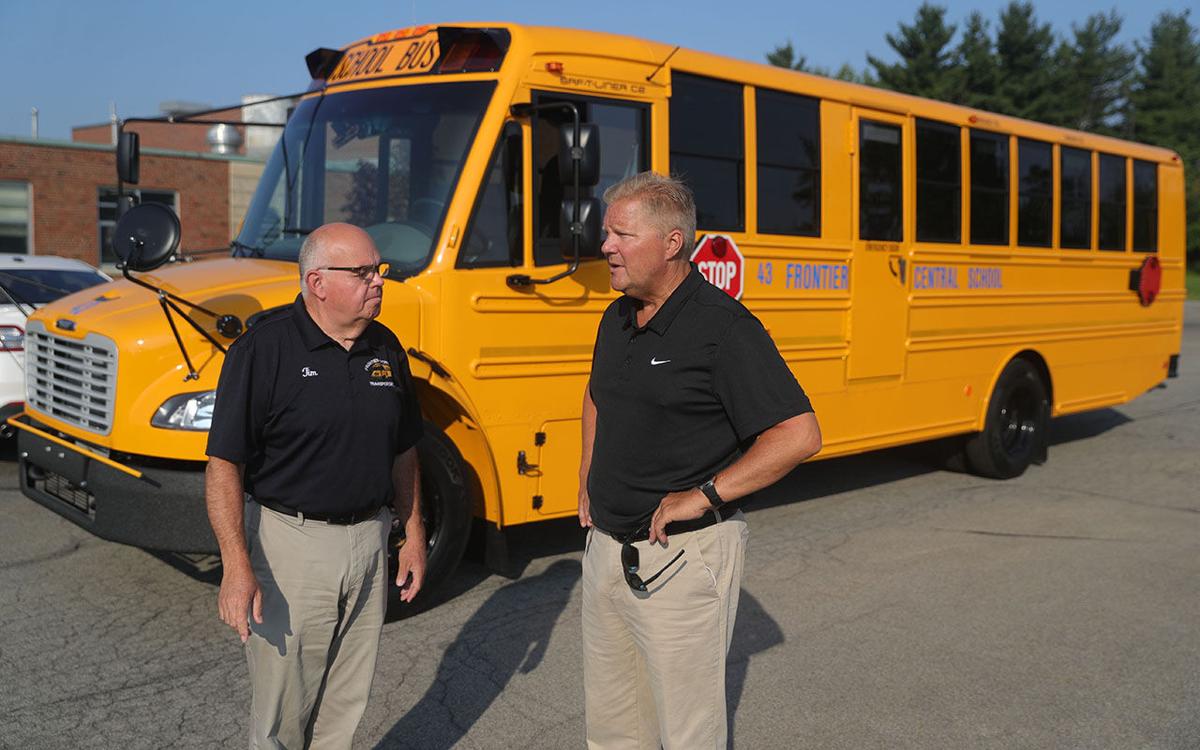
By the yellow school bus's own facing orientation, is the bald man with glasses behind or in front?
in front

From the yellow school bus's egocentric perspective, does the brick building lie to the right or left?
on its right

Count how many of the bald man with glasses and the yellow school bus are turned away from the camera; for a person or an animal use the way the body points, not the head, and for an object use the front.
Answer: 0

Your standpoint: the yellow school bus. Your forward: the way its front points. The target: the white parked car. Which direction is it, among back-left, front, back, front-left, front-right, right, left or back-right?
right

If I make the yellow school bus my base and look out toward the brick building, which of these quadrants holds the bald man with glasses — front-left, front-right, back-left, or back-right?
back-left

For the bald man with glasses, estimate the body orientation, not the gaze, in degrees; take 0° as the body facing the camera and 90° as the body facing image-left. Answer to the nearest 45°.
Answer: approximately 315°

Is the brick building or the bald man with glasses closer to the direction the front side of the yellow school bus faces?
the bald man with glasses

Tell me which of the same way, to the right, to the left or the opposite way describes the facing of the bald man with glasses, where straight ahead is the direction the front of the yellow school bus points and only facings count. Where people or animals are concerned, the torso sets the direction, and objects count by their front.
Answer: to the left

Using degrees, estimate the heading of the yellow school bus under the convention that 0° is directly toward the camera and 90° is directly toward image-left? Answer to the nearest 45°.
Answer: approximately 45°

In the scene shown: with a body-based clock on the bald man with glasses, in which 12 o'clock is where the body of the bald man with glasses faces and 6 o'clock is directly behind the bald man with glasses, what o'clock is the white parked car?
The white parked car is roughly at 7 o'clock from the bald man with glasses.

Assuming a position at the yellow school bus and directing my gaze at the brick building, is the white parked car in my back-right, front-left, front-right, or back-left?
front-left

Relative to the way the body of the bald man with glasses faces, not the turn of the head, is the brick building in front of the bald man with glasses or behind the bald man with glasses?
behind
